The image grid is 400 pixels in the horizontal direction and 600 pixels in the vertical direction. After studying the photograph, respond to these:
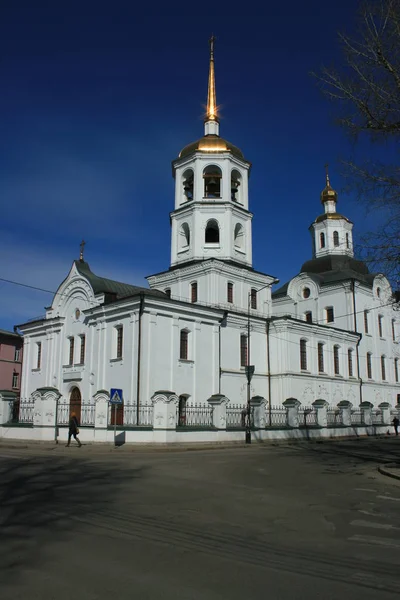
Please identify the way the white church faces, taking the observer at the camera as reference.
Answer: facing the viewer and to the left of the viewer

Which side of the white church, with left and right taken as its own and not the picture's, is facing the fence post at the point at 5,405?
front

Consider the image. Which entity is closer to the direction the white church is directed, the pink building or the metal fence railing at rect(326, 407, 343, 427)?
the pink building

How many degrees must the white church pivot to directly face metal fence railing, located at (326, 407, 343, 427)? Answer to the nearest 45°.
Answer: approximately 135° to its left
